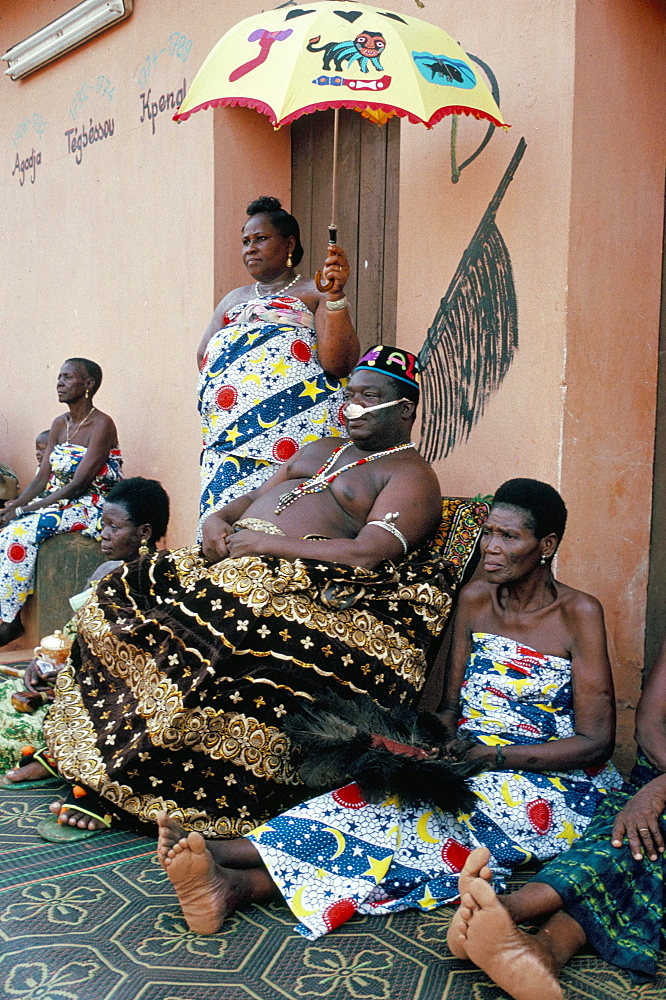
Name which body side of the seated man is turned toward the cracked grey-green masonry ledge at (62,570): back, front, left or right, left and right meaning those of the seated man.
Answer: right

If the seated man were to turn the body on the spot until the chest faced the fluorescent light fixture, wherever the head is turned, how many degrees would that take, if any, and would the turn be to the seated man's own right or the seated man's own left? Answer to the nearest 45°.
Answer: approximately 135° to the seated man's own right

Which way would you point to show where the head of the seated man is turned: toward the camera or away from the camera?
toward the camera

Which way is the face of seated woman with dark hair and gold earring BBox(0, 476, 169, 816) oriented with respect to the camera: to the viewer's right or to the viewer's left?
to the viewer's left

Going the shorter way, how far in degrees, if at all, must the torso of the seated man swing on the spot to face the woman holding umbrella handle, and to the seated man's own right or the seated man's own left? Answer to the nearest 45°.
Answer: approximately 135° to the seated man's own right

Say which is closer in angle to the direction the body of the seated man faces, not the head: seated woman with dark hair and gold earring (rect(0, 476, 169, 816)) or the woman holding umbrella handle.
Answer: the seated woman with dark hair and gold earring

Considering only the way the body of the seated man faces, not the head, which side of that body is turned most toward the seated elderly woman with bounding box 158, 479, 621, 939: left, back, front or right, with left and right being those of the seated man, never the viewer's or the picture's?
left

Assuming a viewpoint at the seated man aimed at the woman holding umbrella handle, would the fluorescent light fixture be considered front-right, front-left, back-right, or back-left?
front-left

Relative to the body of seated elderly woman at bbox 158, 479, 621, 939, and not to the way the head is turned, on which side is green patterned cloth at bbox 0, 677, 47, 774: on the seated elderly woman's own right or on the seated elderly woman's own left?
on the seated elderly woman's own right

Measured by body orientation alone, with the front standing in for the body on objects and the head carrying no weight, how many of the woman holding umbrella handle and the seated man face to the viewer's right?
0

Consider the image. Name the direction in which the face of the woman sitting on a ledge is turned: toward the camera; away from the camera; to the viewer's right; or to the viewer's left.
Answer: to the viewer's left

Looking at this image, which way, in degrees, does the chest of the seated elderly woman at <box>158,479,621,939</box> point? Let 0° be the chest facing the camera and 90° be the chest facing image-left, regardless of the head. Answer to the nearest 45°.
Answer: approximately 45°
